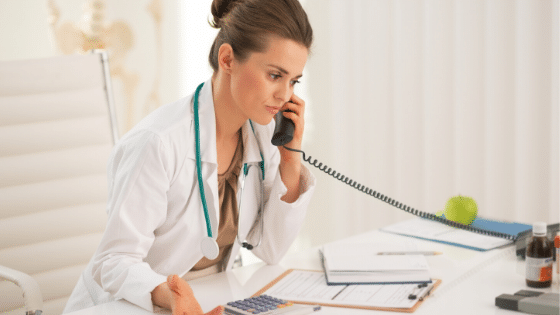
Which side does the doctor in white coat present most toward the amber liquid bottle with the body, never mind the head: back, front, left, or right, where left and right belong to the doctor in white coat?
front

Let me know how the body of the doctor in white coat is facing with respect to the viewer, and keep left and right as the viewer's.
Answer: facing the viewer and to the right of the viewer

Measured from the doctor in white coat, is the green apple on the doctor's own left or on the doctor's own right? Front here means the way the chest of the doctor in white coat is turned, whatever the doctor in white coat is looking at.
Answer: on the doctor's own left

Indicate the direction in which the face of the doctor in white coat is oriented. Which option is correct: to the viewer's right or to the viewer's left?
to the viewer's right
